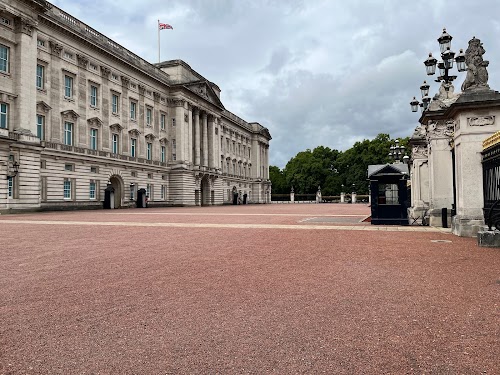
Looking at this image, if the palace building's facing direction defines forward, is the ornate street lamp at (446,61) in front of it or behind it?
in front

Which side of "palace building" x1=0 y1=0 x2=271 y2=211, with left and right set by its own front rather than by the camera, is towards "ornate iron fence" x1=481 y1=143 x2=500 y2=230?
front

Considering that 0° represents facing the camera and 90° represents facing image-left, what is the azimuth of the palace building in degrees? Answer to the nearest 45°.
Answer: approximately 315°

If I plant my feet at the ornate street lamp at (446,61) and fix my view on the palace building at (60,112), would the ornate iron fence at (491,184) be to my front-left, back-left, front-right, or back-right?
back-left
